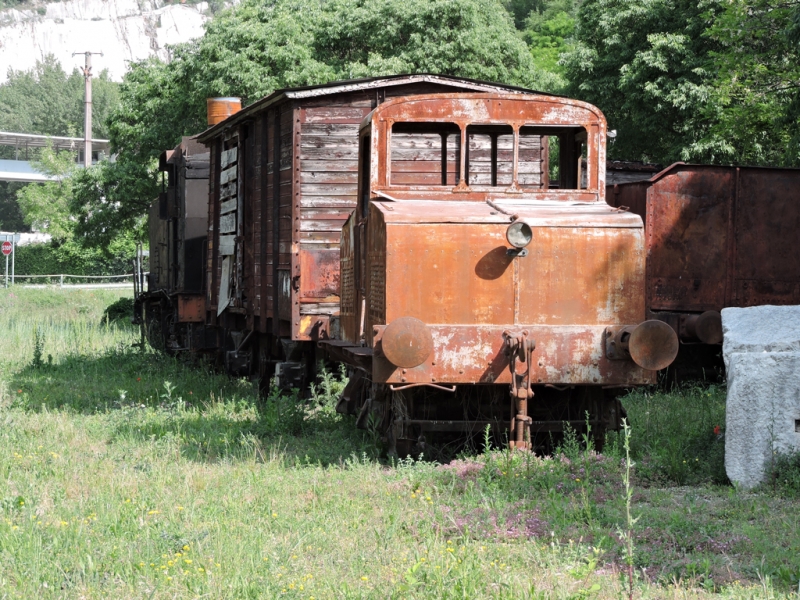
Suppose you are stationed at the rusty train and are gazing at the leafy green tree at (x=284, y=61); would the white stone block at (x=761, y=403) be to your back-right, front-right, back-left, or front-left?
back-right

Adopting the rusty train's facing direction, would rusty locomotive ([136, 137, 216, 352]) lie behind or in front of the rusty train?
behind

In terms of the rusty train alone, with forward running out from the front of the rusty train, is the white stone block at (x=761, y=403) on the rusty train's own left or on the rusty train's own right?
on the rusty train's own left

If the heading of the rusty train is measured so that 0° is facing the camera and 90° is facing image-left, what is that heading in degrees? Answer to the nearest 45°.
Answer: approximately 0°

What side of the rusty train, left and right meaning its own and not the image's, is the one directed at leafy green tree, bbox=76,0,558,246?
back
